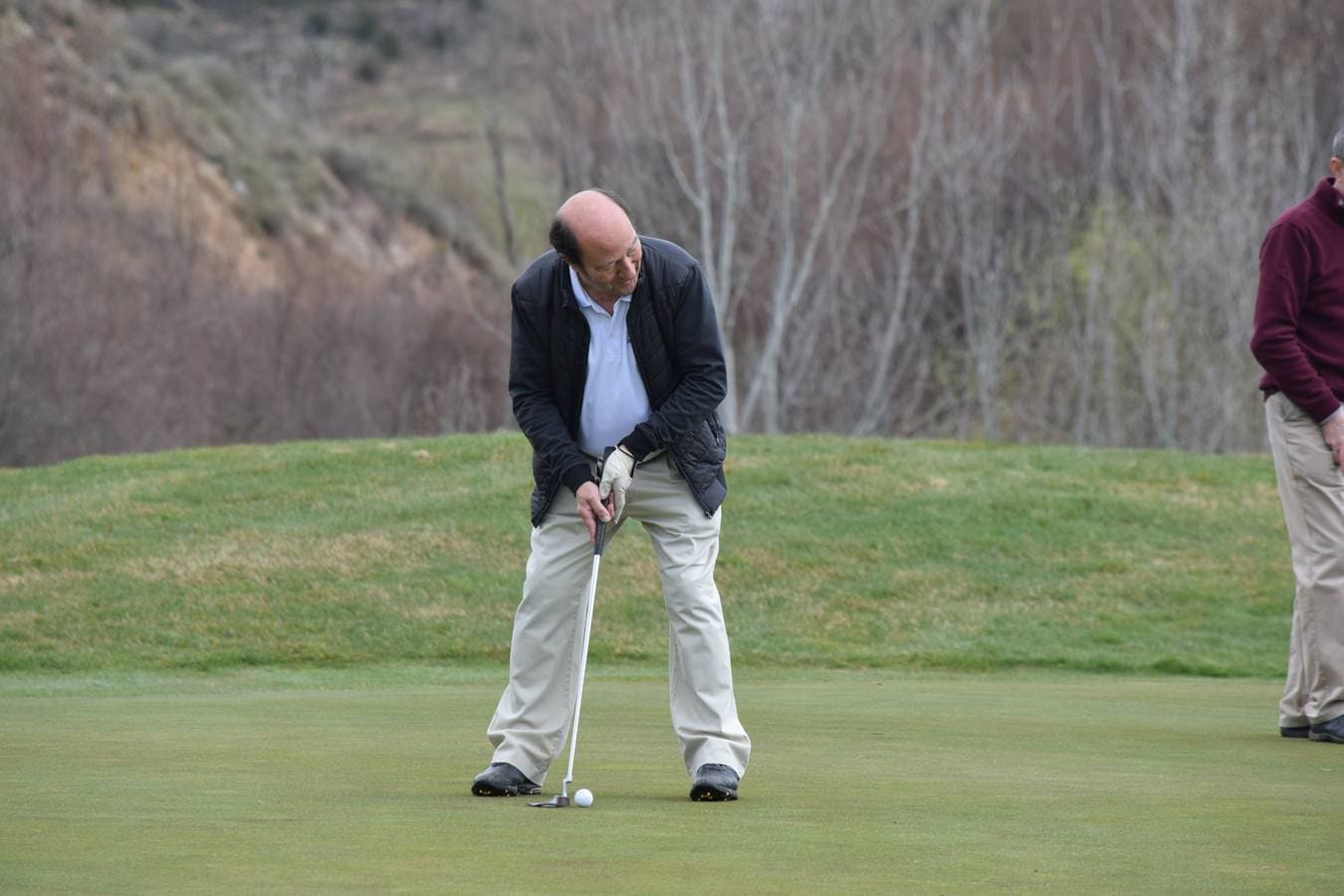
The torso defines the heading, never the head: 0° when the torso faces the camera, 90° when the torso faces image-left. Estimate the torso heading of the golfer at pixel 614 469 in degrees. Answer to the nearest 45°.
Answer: approximately 0°

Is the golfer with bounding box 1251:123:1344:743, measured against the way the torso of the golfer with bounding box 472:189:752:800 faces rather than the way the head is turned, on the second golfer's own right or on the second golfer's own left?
on the second golfer's own left
